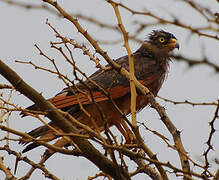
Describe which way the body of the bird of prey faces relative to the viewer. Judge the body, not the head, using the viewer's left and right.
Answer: facing to the right of the viewer
